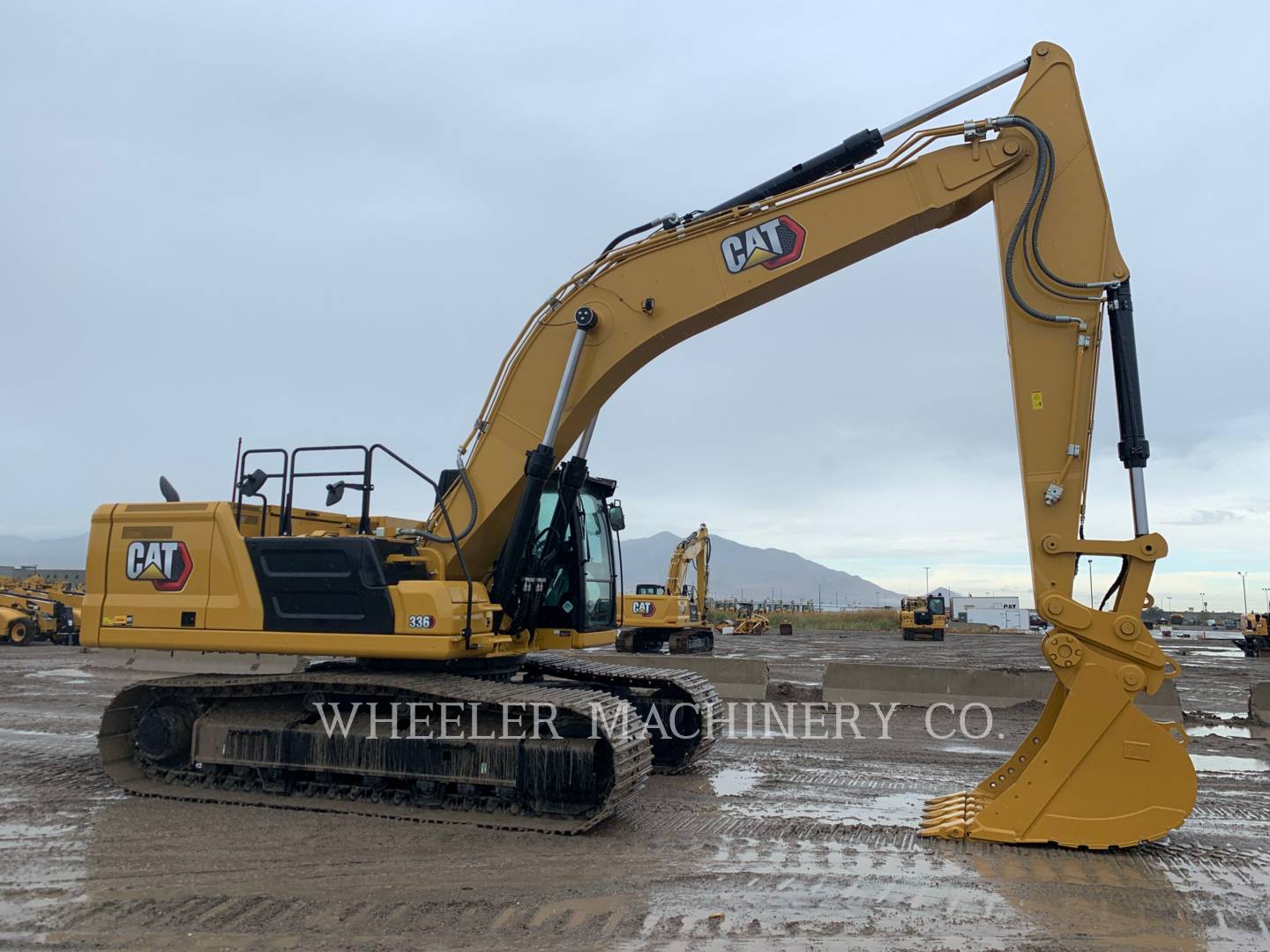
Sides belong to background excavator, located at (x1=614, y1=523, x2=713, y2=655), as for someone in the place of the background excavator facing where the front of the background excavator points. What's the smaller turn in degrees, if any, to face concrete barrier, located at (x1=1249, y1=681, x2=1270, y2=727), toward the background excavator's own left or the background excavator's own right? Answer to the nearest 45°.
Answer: approximately 90° to the background excavator's own right

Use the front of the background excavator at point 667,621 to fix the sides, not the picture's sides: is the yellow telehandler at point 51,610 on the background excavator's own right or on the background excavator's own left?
on the background excavator's own left

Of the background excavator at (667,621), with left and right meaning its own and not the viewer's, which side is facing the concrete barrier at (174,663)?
back

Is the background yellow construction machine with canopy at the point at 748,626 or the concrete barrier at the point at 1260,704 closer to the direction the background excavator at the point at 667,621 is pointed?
the background yellow construction machine with canopy

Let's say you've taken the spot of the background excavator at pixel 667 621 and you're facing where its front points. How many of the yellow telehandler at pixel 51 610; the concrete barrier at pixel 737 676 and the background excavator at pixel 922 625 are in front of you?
1

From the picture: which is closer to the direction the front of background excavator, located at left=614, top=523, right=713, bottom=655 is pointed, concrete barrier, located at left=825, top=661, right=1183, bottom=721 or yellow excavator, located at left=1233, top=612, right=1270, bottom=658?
the yellow excavator

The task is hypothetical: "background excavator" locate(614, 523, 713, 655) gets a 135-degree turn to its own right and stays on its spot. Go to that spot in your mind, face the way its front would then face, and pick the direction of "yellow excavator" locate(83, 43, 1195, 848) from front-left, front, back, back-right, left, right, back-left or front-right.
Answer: front

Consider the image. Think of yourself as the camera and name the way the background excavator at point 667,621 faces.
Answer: facing away from the viewer and to the right of the viewer

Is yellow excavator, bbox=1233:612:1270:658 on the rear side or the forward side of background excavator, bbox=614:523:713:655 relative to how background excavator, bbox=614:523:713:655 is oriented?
on the forward side

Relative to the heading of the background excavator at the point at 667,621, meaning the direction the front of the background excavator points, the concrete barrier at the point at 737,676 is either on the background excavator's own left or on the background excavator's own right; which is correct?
on the background excavator's own right

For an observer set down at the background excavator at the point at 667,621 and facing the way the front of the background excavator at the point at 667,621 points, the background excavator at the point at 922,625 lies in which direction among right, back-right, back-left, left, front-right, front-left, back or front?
front

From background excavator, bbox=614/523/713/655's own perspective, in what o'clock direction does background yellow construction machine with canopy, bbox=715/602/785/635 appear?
background yellow construction machine with canopy, bbox=715/602/785/635 is roughly at 11 o'clock from background excavator, bbox=614/523/713/655.
